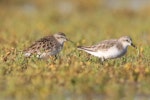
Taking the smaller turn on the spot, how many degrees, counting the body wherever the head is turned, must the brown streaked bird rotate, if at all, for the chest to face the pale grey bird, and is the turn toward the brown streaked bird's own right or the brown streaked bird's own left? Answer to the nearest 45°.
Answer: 0° — it already faces it

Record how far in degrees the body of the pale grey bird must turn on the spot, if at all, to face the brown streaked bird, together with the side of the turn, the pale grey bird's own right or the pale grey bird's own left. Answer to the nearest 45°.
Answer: approximately 180°

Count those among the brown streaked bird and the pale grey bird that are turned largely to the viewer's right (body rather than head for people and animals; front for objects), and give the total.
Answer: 2

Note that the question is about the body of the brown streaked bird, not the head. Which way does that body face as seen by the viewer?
to the viewer's right

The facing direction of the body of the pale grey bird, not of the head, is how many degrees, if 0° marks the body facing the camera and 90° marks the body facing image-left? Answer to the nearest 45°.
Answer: approximately 270°
